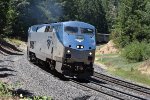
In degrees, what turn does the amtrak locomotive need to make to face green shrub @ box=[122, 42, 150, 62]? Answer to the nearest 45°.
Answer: approximately 90° to its left

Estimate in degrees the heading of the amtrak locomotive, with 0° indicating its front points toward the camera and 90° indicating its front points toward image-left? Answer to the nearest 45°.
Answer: approximately 315°
